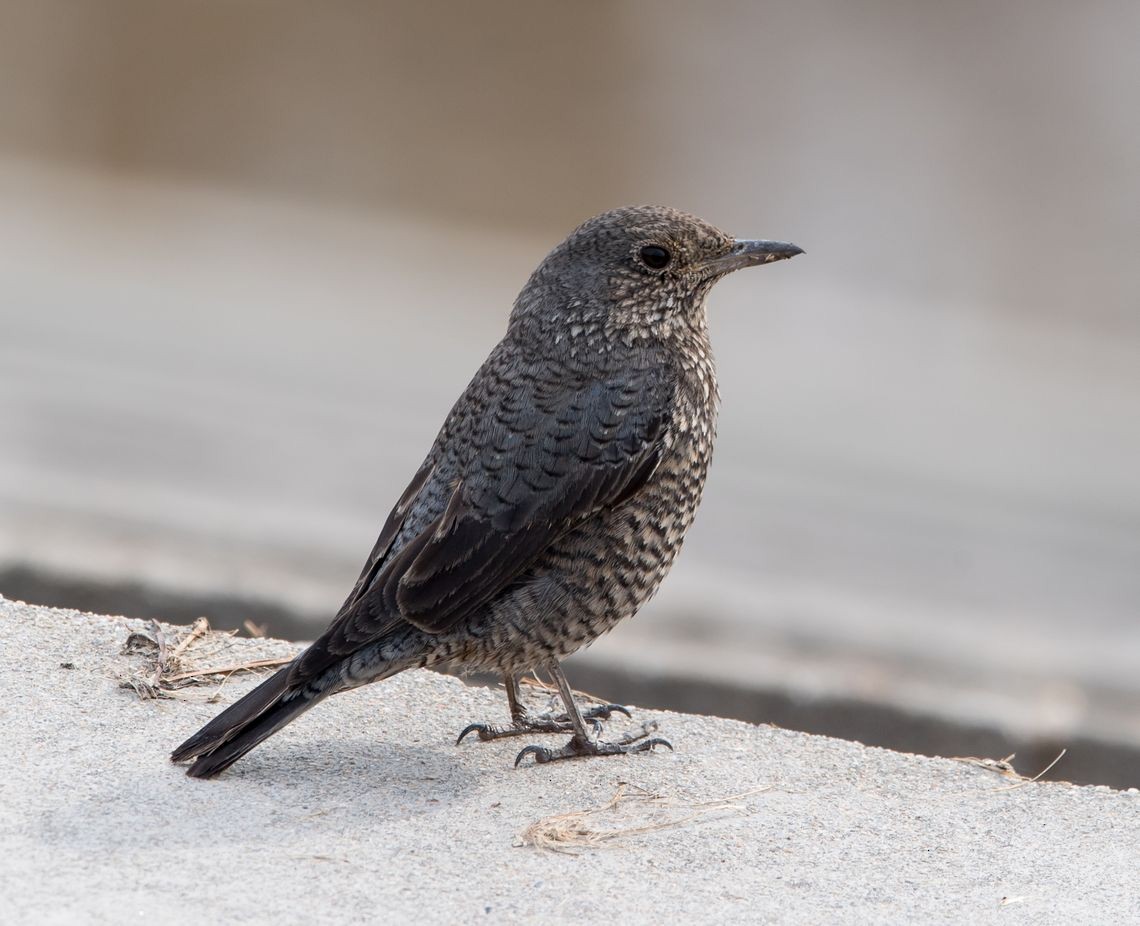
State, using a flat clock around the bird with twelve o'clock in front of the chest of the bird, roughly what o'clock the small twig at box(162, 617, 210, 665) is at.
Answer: The small twig is roughly at 7 o'clock from the bird.

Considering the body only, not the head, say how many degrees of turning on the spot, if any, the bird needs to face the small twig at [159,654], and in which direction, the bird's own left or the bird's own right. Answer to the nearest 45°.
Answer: approximately 180°

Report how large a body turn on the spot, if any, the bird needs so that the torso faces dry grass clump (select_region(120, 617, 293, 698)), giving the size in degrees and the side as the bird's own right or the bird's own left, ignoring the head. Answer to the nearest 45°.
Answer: approximately 180°

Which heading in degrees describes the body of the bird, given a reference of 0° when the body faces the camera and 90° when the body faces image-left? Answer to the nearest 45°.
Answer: approximately 270°
